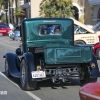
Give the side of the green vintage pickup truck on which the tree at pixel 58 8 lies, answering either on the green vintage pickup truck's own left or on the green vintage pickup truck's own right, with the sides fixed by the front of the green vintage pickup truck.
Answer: on the green vintage pickup truck's own right

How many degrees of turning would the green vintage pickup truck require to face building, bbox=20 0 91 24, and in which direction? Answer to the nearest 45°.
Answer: approximately 45° to its right

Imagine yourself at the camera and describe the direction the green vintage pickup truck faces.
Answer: facing away from the viewer and to the left of the viewer
